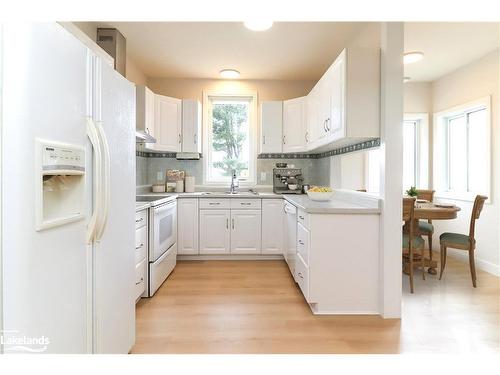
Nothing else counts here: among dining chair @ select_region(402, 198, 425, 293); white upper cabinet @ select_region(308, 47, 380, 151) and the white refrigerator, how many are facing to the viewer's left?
1

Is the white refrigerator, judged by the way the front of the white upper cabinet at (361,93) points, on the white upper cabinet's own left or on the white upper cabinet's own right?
on the white upper cabinet's own left

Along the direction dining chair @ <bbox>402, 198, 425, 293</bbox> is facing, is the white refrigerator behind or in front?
behind

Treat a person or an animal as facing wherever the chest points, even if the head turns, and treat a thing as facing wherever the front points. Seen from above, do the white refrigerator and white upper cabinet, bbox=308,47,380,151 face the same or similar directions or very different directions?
very different directions

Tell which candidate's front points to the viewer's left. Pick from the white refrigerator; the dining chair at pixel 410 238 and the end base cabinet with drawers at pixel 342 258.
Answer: the end base cabinet with drawers

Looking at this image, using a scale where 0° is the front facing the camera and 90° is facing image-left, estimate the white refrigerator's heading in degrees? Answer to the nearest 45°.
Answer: approximately 315°

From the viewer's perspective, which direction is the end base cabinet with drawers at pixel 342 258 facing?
to the viewer's left

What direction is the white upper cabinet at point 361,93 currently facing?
to the viewer's left

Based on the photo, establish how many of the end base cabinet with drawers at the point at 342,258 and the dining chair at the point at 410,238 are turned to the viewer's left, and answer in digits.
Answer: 1

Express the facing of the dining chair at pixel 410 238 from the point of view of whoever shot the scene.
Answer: facing away from the viewer and to the right of the viewer

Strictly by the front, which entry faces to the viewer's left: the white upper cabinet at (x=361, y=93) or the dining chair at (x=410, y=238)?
the white upper cabinet
